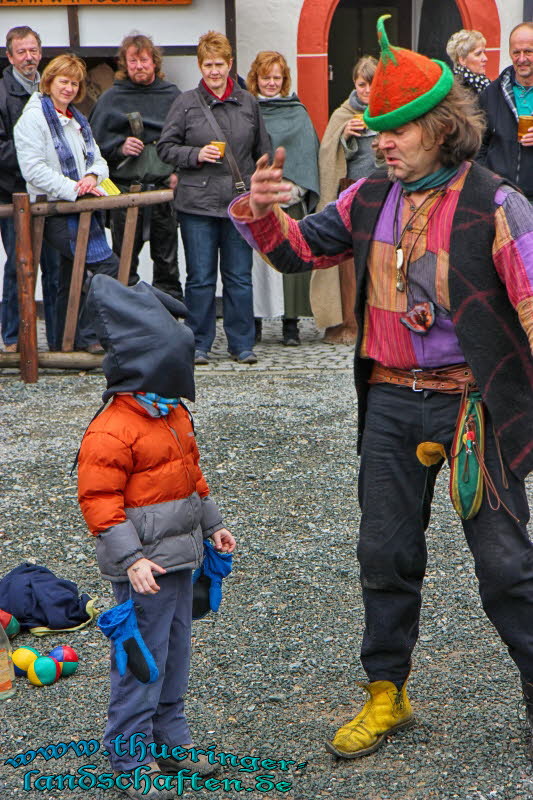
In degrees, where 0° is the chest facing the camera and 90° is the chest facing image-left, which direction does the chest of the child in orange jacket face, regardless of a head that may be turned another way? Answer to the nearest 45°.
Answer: approximately 315°

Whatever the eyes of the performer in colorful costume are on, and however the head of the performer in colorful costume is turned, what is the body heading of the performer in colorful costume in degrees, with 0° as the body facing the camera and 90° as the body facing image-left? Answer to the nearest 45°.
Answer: approximately 45°

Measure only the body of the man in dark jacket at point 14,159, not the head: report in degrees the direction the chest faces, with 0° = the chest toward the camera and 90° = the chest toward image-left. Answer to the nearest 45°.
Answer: approximately 315°

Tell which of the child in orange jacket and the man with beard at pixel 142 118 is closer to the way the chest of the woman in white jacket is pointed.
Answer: the child in orange jacket

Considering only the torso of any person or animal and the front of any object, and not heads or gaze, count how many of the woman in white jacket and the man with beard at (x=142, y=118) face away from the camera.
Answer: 0

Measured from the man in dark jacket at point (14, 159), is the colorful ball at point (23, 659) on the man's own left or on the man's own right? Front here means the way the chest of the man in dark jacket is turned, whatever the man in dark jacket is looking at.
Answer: on the man's own right

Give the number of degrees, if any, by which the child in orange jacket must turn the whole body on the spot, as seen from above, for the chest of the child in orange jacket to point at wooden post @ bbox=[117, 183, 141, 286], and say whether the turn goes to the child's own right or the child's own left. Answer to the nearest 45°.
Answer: approximately 135° to the child's own left

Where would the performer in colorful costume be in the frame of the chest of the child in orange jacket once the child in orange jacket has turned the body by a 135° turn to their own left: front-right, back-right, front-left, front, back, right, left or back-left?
right

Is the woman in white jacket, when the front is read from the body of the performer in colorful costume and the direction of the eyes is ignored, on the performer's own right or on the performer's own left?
on the performer's own right

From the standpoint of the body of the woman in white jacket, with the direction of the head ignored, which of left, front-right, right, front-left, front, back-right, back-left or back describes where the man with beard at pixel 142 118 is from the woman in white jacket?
left

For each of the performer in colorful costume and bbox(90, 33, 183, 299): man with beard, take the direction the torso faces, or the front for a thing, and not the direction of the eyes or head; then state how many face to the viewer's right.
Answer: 0

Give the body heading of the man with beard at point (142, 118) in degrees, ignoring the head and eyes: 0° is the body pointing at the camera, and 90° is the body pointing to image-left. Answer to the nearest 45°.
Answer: approximately 0°

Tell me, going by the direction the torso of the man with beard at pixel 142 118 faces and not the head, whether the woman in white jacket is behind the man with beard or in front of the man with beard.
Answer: in front

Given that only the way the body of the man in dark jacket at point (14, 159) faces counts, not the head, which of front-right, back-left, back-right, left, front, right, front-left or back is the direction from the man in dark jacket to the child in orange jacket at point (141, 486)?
front-right

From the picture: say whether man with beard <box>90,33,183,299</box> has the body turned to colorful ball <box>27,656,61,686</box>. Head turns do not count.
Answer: yes
